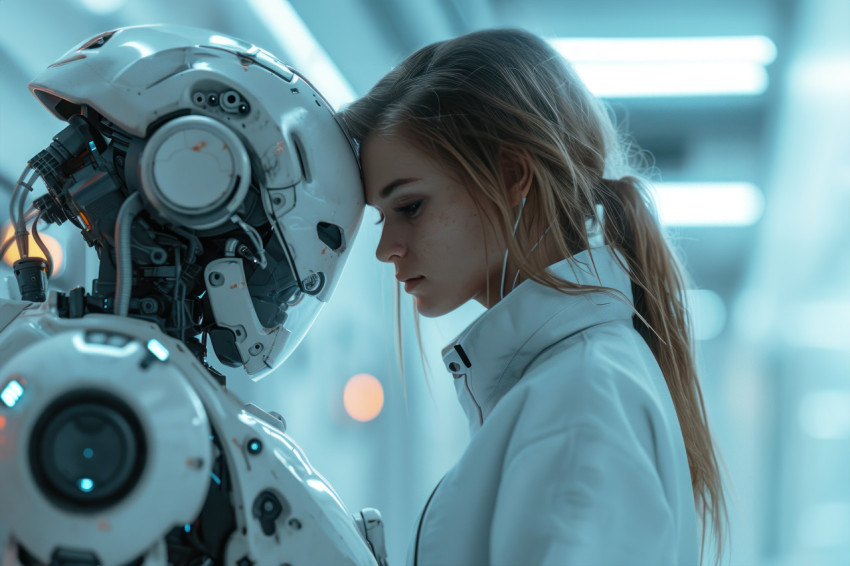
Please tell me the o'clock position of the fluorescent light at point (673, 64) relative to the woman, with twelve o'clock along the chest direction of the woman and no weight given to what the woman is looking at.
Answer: The fluorescent light is roughly at 3 o'clock from the woman.

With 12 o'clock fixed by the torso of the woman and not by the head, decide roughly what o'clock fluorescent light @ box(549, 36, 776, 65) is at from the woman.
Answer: The fluorescent light is roughly at 3 o'clock from the woman.

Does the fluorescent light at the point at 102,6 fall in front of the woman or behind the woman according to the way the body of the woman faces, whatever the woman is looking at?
in front

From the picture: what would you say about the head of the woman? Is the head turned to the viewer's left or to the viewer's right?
to the viewer's left

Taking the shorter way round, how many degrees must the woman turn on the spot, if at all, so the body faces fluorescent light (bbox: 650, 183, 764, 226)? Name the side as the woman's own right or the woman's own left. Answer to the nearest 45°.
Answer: approximately 90° to the woman's own right

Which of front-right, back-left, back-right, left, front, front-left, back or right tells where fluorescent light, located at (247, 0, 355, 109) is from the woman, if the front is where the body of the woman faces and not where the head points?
front-right

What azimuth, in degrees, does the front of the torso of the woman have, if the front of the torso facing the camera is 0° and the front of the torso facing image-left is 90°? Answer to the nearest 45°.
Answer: approximately 90°
